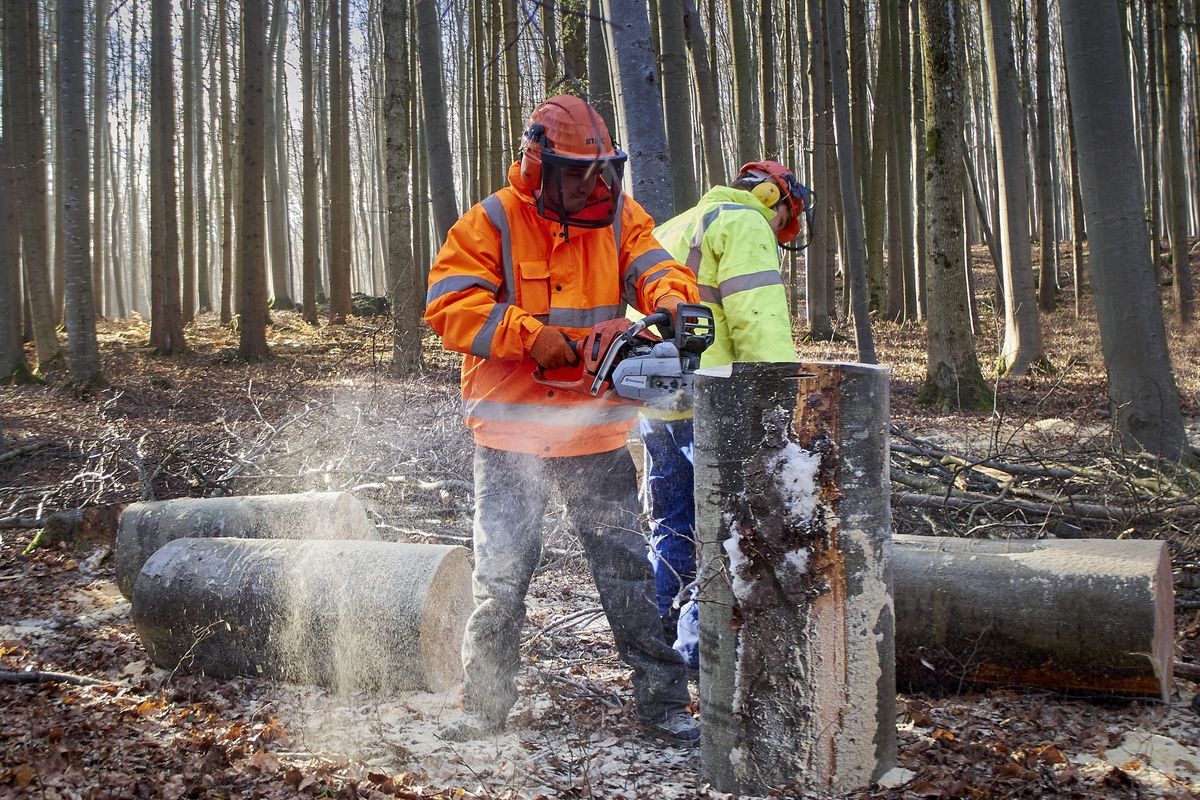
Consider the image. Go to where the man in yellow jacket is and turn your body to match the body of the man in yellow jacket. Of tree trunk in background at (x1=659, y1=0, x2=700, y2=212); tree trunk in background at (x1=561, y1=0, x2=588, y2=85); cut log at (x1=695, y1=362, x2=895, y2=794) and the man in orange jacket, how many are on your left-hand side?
2

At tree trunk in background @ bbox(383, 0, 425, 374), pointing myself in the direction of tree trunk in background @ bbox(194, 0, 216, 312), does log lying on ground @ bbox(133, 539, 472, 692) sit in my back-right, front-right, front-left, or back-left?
back-left

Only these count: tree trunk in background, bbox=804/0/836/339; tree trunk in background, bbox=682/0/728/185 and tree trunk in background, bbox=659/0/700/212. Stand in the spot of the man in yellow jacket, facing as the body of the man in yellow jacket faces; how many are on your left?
3

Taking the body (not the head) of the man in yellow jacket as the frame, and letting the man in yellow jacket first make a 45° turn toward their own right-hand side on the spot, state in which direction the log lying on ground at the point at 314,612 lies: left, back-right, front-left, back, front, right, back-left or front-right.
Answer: back-right

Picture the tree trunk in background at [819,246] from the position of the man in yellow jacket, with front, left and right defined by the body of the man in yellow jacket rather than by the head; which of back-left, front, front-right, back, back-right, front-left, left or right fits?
left

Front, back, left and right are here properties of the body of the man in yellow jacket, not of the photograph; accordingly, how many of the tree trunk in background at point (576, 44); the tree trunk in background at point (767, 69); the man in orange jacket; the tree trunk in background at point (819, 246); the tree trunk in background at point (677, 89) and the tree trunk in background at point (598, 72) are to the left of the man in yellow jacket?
5

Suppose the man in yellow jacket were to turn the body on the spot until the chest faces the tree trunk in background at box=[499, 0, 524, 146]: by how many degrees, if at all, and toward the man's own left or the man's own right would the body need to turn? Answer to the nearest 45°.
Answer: approximately 90° to the man's own left

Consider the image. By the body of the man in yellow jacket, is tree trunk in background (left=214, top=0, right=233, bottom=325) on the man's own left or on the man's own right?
on the man's own left

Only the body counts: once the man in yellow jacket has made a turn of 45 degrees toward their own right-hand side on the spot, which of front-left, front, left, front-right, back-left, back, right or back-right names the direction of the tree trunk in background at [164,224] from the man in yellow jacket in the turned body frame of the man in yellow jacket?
back

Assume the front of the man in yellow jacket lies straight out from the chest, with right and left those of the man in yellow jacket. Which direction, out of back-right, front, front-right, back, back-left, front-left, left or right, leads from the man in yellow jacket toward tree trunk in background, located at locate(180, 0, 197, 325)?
back-left

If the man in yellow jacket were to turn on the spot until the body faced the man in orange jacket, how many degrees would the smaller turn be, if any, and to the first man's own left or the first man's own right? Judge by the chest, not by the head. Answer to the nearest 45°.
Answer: approximately 135° to the first man's own right

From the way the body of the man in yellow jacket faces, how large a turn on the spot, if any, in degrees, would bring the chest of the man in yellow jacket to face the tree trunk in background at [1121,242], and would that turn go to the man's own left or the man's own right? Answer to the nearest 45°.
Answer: approximately 45° to the man's own left

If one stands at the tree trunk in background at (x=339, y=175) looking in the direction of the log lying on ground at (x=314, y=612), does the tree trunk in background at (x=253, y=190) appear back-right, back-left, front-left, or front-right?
front-right
